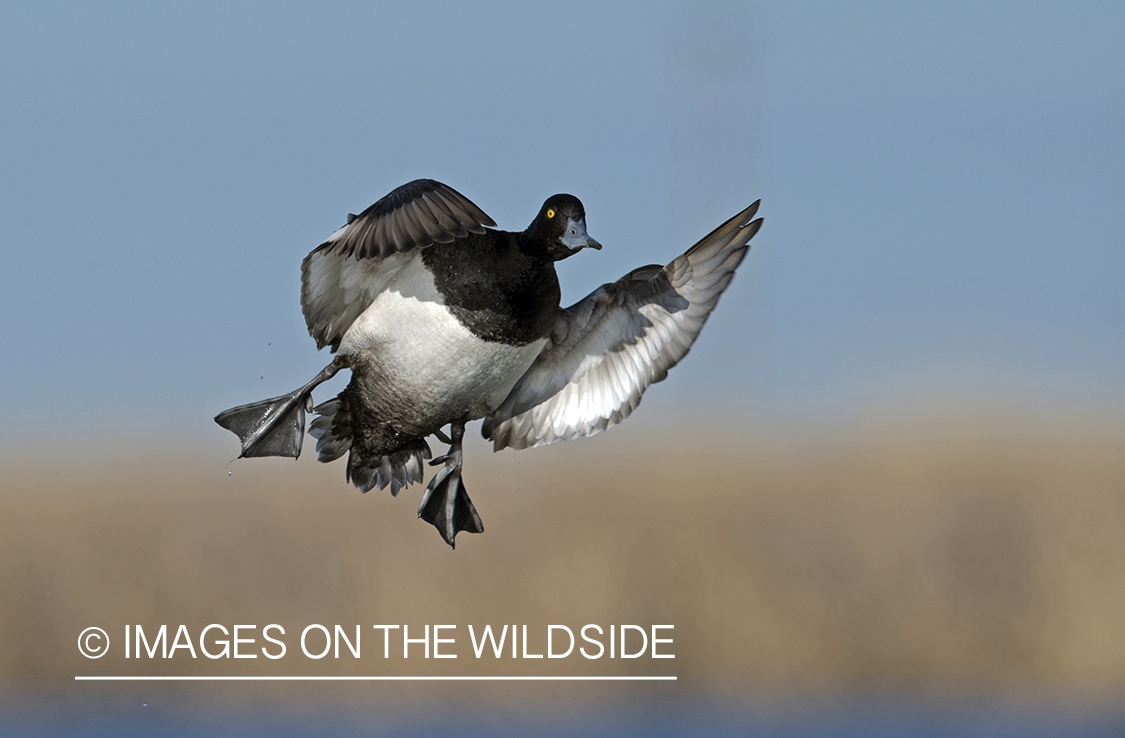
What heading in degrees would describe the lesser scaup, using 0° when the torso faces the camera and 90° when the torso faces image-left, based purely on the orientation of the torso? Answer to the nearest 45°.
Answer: approximately 315°
